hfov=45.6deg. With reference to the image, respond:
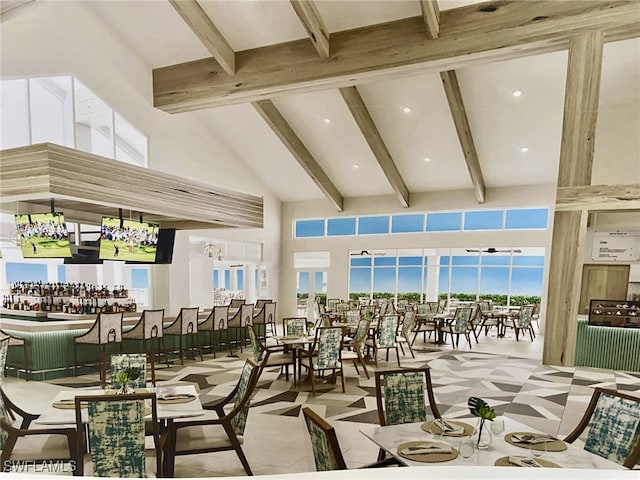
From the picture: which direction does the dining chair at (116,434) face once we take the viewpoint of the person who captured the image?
facing away from the viewer

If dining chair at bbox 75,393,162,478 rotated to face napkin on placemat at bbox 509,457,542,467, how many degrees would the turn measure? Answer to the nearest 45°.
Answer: approximately 135° to its right

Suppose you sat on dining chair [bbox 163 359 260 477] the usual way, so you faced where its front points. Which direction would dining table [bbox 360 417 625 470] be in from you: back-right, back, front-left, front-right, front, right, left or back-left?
back-left

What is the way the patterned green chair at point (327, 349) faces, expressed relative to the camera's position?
facing away from the viewer and to the left of the viewer

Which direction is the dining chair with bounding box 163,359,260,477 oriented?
to the viewer's left

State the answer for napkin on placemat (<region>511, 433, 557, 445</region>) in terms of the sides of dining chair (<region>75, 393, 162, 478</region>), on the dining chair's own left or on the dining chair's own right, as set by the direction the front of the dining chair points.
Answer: on the dining chair's own right

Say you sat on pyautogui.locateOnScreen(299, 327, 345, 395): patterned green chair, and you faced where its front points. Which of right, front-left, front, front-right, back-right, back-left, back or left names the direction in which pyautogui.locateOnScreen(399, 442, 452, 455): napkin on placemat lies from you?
back-left

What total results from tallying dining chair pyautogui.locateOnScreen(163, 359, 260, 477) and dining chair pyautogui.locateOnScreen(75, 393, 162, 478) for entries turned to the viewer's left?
1
